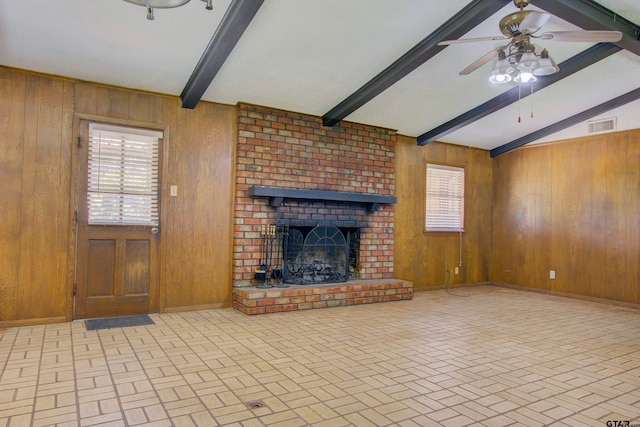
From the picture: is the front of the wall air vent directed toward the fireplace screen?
yes

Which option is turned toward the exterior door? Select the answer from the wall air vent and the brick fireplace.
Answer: the wall air vent

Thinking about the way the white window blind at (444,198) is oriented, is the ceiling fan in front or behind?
in front

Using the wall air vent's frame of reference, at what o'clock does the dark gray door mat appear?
The dark gray door mat is roughly at 12 o'clock from the wall air vent.

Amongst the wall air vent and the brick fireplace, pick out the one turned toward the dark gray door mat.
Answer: the wall air vent

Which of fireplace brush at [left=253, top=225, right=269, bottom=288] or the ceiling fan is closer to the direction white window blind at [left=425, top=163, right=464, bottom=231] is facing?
the ceiling fan

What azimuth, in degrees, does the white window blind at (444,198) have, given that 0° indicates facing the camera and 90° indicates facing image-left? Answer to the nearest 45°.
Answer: approximately 315°

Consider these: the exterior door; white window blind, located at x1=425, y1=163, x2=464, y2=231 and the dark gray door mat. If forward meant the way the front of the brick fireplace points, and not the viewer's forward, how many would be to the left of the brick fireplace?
1

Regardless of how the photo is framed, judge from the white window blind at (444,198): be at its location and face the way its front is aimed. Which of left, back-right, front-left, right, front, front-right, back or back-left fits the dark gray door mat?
right

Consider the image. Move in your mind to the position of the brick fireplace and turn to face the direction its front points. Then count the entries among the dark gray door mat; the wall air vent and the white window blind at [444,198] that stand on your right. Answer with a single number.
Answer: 1

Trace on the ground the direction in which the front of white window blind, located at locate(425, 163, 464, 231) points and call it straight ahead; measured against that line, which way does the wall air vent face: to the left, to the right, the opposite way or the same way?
to the right

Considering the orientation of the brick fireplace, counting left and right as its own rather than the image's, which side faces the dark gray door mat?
right

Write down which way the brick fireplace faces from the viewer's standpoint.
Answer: facing the viewer and to the right of the viewer

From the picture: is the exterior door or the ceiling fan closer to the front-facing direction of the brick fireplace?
the ceiling fan

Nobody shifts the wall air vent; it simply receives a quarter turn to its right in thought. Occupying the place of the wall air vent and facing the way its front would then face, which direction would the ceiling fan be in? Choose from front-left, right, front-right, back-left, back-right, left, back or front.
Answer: back-left

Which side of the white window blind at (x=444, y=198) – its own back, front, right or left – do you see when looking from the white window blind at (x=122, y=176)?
right

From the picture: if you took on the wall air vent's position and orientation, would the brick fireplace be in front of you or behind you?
in front

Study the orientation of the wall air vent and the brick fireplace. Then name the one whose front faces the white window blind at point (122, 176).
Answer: the wall air vent
